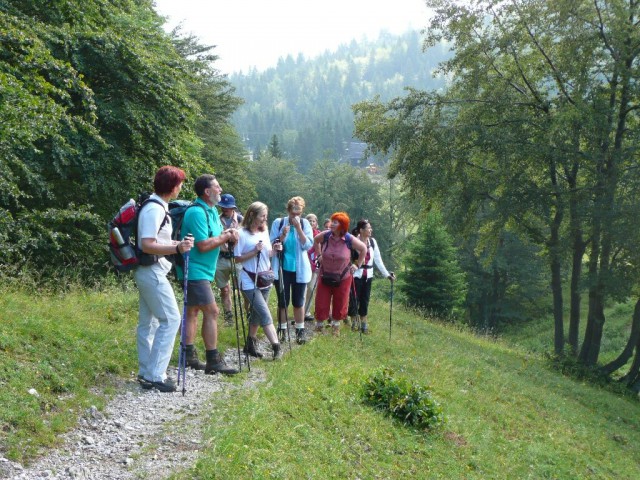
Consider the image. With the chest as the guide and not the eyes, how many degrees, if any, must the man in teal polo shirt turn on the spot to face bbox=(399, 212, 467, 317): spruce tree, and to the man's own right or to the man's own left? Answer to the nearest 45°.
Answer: approximately 45° to the man's own left

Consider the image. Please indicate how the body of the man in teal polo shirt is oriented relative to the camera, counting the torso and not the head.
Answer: to the viewer's right

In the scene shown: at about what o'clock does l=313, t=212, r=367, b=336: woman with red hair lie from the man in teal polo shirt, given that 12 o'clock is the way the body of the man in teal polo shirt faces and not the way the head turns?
The woman with red hair is roughly at 10 o'clock from the man in teal polo shirt.

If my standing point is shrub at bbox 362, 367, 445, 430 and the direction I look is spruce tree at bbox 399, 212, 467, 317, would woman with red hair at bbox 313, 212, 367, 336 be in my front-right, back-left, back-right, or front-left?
front-left

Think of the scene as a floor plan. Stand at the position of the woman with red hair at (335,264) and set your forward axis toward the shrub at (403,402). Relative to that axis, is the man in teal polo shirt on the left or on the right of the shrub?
right

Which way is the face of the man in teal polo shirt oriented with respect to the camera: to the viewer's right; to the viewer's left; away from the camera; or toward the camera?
to the viewer's right

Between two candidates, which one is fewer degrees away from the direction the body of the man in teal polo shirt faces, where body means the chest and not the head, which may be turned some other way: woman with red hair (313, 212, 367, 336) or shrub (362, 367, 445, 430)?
the shrub

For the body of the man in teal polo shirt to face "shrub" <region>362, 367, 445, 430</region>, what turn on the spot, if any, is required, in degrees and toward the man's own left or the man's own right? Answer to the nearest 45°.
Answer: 0° — they already face it

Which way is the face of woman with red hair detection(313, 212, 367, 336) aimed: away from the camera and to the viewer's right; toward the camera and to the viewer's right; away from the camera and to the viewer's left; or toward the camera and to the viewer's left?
toward the camera and to the viewer's left
